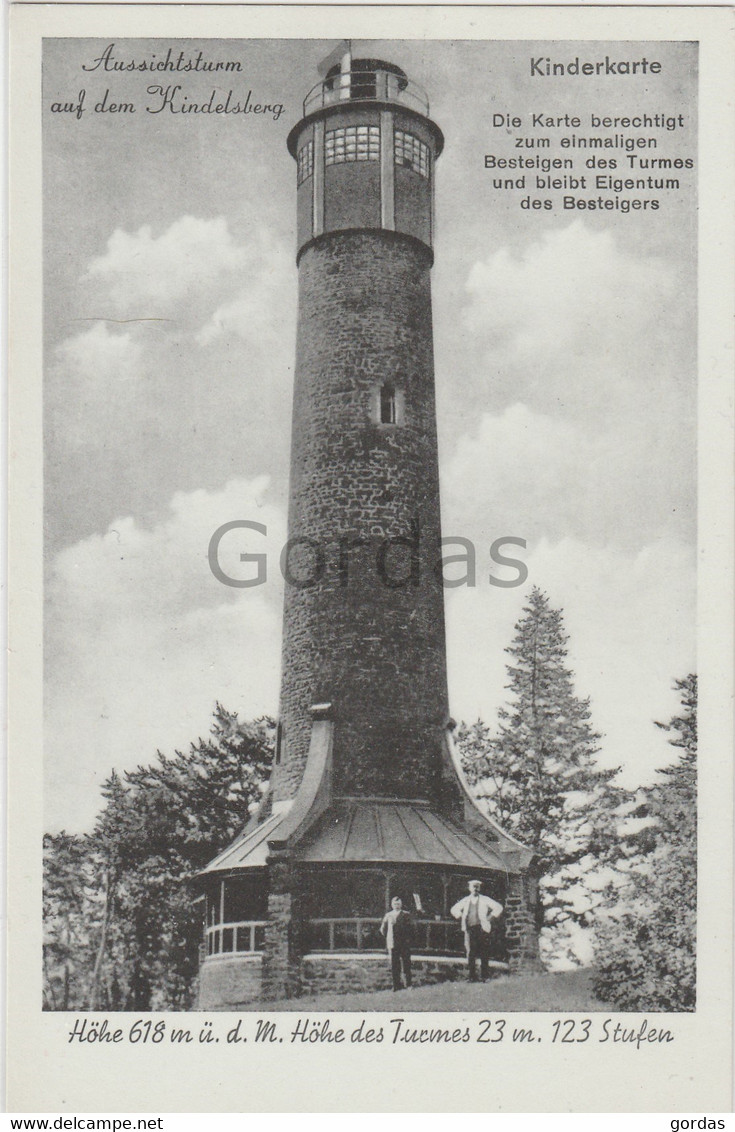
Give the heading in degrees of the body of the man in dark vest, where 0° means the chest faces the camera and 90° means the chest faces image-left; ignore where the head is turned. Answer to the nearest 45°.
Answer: approximately 0°

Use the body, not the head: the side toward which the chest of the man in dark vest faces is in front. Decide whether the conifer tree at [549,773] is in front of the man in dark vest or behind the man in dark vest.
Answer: behind

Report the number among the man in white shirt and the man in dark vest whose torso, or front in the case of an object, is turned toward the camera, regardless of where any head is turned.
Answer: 2

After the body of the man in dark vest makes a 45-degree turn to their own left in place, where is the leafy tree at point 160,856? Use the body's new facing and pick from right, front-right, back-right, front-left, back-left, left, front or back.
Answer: back
